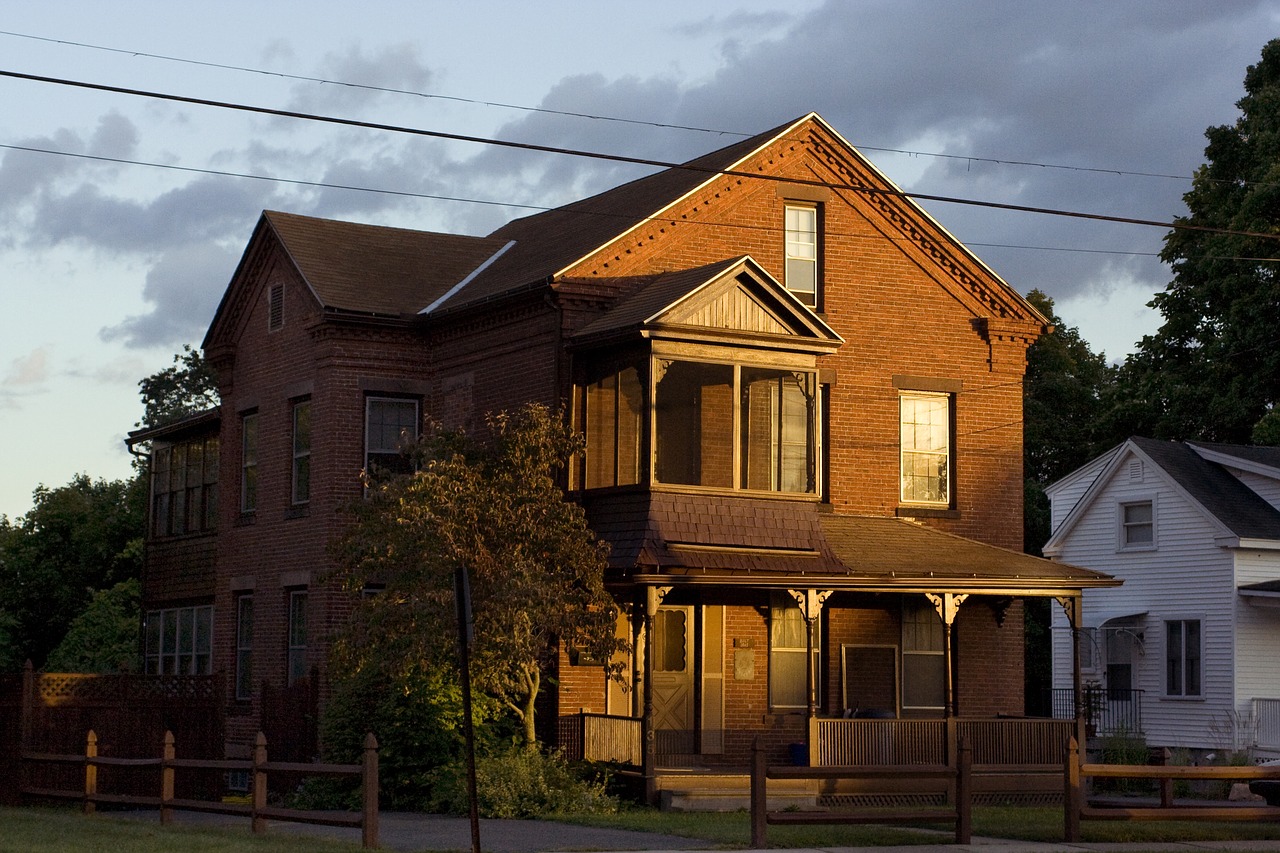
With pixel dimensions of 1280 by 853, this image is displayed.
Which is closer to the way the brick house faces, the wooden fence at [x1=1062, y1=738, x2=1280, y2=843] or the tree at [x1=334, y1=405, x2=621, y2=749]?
the wooden fence

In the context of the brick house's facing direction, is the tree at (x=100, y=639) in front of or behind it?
behind

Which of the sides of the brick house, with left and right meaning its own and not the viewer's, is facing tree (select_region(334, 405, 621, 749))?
right

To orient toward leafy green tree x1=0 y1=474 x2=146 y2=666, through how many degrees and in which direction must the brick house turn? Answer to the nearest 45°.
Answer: approximately 180°

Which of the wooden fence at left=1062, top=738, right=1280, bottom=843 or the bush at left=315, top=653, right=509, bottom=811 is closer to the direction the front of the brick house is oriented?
the wooden fence

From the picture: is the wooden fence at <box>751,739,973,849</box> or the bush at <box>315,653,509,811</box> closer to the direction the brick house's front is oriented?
the wooden fence

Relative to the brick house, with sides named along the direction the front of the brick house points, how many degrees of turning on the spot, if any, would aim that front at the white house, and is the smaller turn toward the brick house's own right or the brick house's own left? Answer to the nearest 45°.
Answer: approximately 90° to the brick house's own left

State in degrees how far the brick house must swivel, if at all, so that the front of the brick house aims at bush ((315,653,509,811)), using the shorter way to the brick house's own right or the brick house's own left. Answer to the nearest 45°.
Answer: approximately 90° to the brick house's own right

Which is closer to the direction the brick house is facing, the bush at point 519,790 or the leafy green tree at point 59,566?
the bush

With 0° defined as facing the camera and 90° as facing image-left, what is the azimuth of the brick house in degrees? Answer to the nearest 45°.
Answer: approximately 315°
